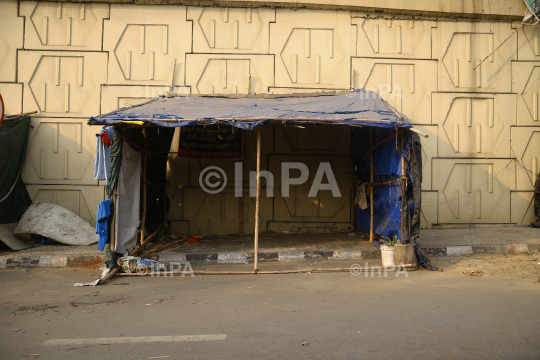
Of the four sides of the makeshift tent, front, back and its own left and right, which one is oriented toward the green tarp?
right

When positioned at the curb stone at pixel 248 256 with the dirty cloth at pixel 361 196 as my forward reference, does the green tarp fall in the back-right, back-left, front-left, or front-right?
back-left

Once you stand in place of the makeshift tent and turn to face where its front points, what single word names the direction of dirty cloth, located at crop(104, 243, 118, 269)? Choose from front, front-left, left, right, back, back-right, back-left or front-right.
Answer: right

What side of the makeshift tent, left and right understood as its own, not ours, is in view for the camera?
front
